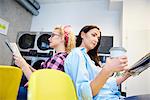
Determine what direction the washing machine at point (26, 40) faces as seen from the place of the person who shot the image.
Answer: facing the viewer

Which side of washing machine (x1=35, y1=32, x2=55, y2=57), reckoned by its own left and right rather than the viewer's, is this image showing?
front

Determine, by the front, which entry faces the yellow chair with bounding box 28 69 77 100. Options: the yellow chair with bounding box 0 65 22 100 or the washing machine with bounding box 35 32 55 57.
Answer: the washing machine

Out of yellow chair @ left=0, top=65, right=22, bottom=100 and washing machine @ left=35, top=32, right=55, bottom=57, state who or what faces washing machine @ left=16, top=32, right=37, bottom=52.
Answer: the yellow chair

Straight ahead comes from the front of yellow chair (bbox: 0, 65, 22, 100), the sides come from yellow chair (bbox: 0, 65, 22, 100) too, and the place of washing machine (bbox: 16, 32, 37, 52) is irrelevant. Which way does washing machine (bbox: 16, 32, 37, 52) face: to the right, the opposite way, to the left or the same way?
the opposite way

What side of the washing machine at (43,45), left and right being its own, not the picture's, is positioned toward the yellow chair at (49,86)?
front

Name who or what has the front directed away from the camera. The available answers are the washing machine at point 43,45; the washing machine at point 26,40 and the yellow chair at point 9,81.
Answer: the yellow chair

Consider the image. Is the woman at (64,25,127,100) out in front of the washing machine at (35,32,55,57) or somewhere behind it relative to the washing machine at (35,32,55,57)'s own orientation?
in front

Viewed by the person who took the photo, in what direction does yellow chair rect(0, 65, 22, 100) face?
facing away from the viewer

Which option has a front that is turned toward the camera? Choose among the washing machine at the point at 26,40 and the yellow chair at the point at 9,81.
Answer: the washing machine

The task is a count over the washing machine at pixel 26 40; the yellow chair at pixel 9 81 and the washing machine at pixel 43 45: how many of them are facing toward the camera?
2

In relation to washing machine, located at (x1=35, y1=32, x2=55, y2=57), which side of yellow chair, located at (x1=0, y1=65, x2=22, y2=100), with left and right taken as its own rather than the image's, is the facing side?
front

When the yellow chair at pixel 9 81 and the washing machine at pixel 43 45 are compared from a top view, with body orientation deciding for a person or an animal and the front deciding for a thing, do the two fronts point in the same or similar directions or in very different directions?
very different directions

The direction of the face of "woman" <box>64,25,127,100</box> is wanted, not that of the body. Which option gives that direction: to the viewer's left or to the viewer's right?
to the viewer's right

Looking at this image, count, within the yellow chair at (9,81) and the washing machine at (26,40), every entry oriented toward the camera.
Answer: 1
